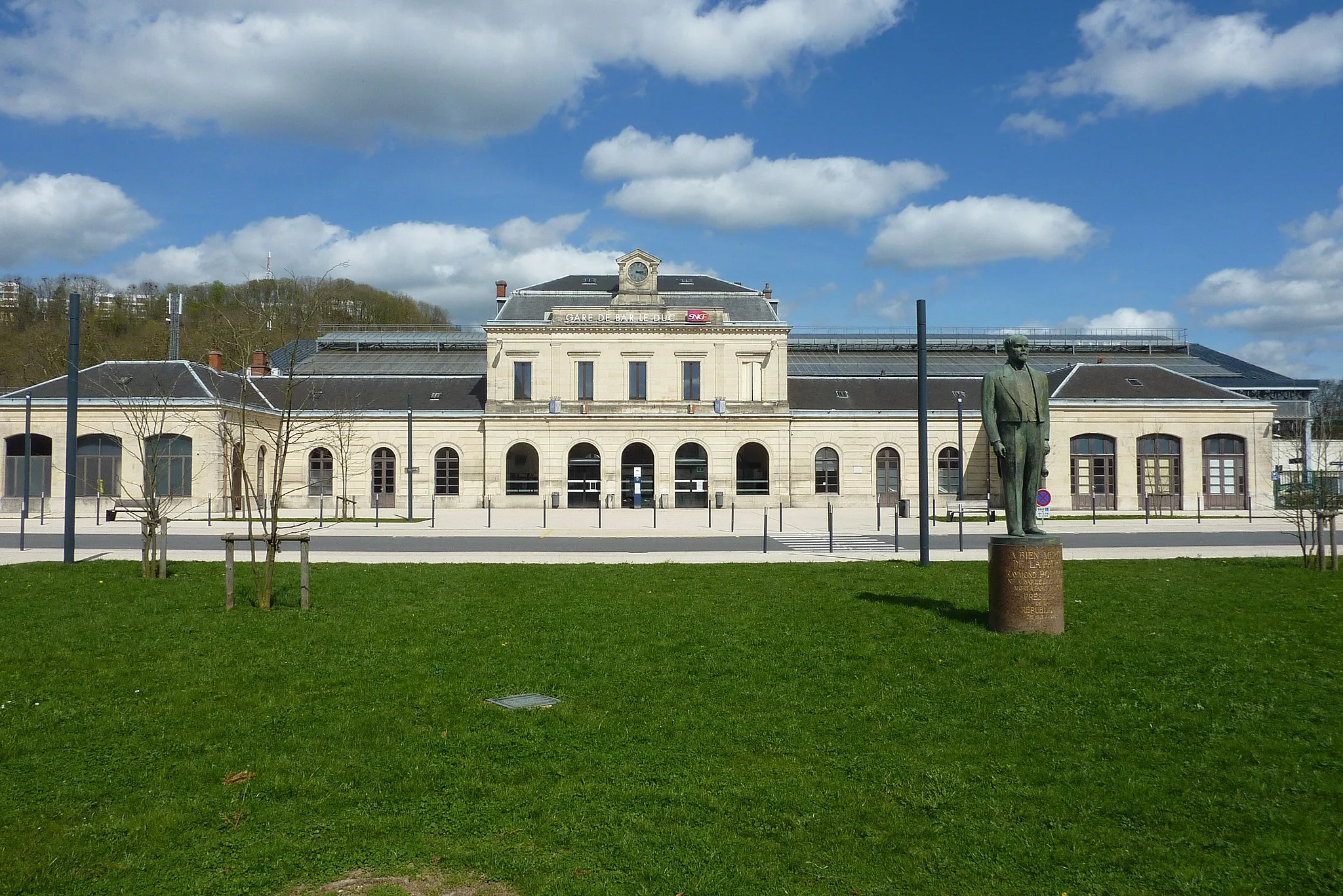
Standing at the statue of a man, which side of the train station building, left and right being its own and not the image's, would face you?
front

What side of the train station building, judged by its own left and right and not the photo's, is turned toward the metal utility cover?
front

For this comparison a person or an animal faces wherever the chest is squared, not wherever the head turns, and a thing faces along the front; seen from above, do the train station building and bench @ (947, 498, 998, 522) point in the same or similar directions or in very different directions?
same or similar directions

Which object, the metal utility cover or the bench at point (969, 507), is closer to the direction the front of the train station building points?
the metal utility cover

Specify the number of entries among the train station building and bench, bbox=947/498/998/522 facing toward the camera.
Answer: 2

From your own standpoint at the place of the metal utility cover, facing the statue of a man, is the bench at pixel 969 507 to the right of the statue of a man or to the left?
left

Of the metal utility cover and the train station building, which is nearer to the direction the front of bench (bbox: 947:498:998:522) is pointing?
the metal utility cover

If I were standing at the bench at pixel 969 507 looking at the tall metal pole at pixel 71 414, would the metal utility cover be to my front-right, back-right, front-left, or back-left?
front-left

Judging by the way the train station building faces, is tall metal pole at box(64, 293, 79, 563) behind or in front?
in front

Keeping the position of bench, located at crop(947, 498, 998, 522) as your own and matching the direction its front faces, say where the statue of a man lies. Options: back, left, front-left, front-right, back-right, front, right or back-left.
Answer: front

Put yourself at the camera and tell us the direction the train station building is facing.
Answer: facing the viewer

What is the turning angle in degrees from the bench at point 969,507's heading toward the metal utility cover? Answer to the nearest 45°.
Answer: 0° — it already faces it
